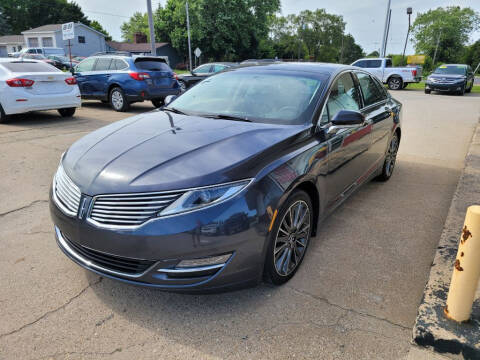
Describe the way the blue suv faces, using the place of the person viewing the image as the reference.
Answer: facing away from the viewer and to the left of the viewer

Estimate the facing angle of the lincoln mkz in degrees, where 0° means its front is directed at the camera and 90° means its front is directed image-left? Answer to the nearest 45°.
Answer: approximately 45°

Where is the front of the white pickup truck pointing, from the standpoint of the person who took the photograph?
facing away from the viewer and to the left of the viewer

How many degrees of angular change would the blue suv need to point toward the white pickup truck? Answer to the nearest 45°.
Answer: approximately 90° to its right

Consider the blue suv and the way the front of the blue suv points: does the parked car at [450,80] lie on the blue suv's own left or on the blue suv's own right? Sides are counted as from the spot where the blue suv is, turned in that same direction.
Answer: on the blue suv's own right

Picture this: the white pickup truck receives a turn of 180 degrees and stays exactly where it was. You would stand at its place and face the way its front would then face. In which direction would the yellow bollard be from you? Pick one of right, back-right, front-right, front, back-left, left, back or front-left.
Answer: front-right

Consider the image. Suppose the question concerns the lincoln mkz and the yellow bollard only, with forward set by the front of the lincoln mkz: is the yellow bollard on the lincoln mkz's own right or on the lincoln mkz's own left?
on the lincoln mkz's own left

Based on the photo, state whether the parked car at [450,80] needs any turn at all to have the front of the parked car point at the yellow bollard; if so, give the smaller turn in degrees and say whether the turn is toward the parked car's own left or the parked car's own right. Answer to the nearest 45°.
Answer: approximately 45° to the parked car's own left
